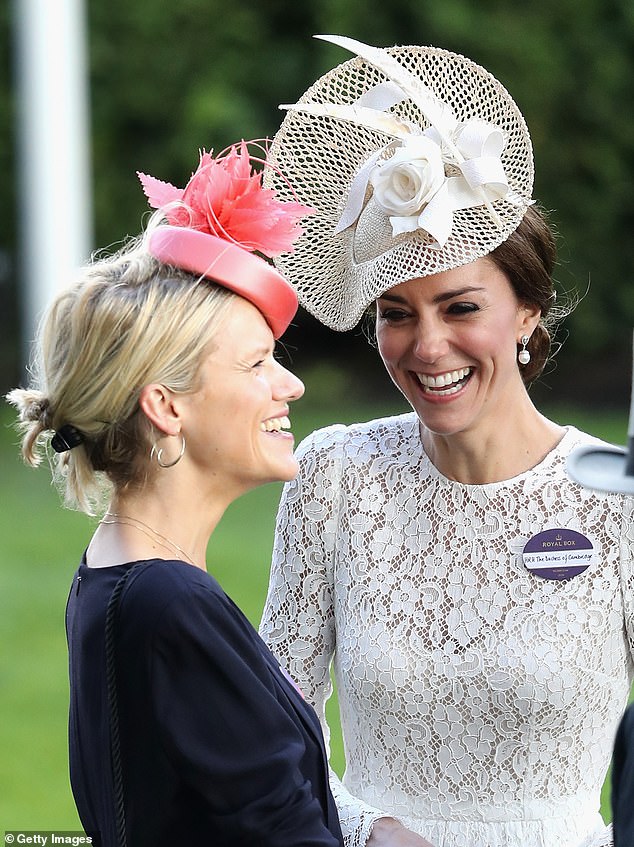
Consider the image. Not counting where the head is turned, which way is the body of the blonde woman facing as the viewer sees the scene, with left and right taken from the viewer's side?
facing to the right of the viewer

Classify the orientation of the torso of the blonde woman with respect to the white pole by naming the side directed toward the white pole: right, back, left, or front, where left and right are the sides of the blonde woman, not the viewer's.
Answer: left

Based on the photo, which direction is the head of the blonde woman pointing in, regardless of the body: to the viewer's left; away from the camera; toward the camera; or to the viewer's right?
to the viewer's right
